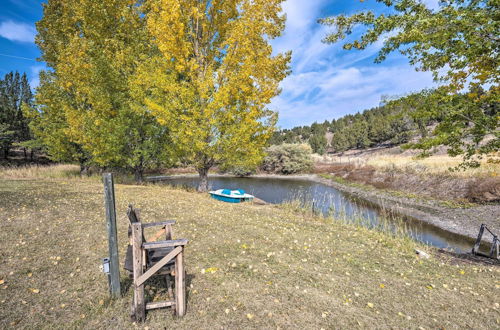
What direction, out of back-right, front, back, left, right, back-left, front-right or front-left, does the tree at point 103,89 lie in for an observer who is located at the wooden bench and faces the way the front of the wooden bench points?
left

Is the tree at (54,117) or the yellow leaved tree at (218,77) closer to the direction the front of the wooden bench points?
the yellow leaved tree

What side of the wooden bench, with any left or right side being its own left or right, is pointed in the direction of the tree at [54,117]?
left

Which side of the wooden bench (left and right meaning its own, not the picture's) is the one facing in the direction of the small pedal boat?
left

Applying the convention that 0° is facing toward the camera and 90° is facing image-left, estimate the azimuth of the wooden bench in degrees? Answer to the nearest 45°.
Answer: approximately 270°

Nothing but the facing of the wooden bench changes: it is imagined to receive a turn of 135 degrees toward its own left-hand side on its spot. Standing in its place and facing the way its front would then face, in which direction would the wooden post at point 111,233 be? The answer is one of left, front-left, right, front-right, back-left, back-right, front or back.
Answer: front
